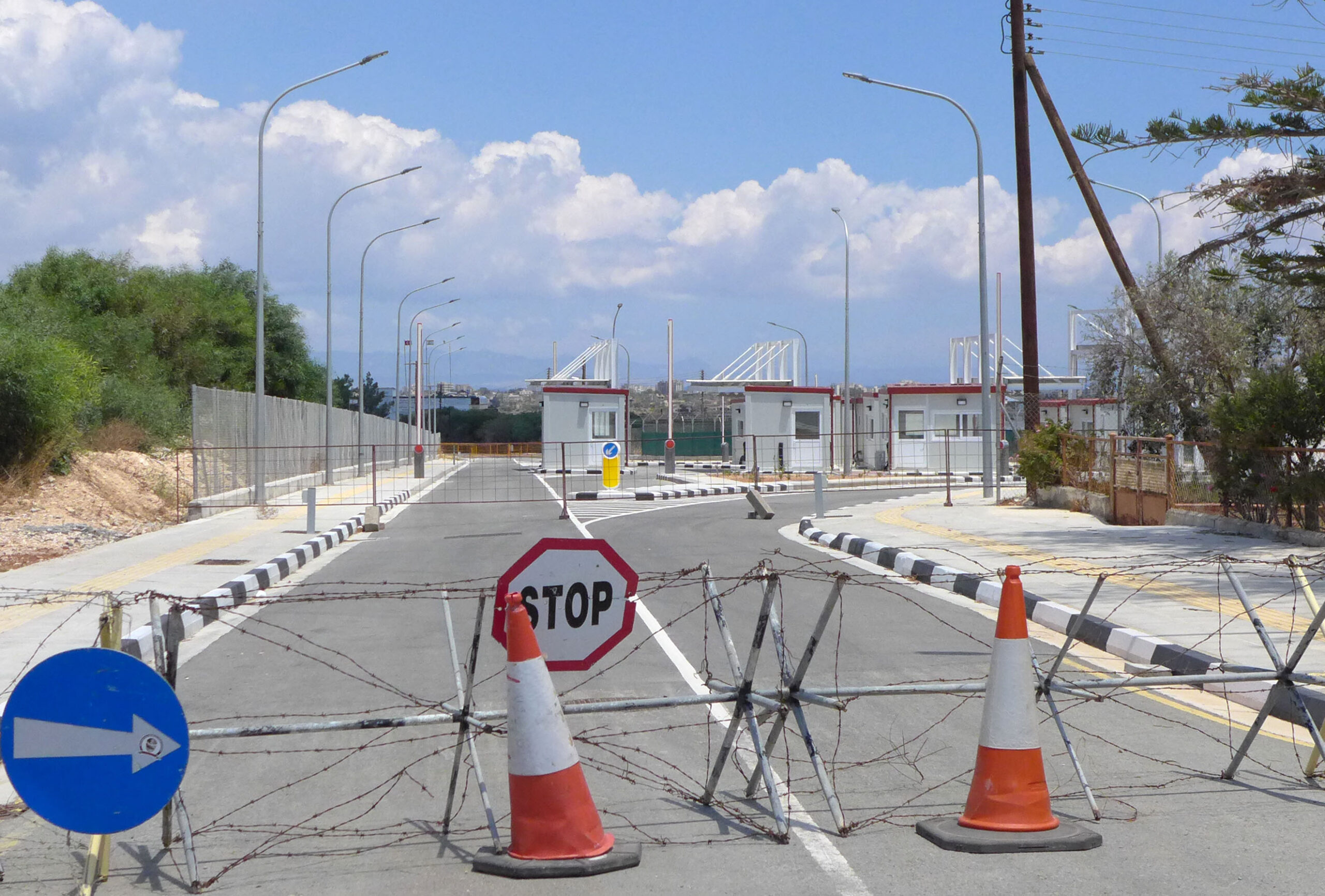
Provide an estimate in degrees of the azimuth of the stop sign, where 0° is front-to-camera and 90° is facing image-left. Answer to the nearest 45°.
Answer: approximately 0°

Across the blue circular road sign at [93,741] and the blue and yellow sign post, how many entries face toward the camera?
2

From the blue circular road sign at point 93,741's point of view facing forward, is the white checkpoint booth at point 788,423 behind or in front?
behind

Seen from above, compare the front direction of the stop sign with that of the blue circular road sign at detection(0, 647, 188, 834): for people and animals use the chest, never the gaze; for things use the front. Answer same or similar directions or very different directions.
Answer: same or similar directions

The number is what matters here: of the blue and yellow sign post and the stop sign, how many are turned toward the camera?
2

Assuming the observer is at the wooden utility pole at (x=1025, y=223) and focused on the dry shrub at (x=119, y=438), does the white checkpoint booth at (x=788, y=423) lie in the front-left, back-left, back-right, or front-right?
front-right

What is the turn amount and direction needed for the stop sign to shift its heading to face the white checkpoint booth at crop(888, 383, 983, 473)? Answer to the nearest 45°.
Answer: approximately 180°

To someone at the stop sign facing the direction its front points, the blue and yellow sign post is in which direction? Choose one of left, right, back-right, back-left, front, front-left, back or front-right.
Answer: back

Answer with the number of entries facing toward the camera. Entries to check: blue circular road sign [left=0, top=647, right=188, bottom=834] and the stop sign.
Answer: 2

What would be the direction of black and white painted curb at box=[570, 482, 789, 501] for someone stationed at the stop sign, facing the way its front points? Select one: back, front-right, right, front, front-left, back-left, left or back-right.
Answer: back

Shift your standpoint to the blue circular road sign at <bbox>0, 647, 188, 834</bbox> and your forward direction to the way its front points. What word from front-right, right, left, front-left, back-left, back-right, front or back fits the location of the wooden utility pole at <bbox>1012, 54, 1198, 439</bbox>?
back-left

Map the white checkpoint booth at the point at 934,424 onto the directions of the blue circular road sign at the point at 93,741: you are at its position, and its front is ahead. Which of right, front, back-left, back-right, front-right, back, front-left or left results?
back-left

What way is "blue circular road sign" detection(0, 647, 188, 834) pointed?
toward the camera

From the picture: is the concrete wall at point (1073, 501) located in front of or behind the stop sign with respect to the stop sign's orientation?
behind

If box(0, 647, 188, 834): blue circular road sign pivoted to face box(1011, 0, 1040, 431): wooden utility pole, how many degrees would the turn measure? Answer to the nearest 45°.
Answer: approximately 135° to its left

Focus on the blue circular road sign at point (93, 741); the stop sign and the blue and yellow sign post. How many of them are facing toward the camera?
3
